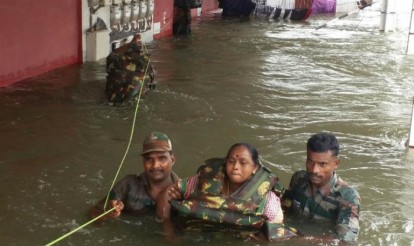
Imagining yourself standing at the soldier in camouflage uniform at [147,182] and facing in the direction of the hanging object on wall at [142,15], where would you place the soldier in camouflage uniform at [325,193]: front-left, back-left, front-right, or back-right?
back-right

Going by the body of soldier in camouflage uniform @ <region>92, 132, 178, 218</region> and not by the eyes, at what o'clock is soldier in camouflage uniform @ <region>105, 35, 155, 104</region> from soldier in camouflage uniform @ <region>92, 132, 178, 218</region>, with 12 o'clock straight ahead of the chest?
soldier in camouflage uniform @ <region>105, 35, 155, 104</region> is roughly at 6 o'clock from soldier in camouflage uniform @ <region>92, 132, 178, 218</region>.

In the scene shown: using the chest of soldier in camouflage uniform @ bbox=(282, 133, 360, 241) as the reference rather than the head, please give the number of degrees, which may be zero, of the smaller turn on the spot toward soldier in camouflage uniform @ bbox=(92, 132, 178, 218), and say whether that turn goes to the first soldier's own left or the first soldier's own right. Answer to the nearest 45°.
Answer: approximately 45° to the first soldier's own right

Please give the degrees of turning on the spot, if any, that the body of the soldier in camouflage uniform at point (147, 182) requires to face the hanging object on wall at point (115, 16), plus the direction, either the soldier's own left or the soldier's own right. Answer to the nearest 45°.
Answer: approximately 180°

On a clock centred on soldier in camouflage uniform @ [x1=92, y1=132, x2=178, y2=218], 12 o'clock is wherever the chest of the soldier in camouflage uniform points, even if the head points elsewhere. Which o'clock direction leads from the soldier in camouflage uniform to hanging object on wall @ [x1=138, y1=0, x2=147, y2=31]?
The hanging object on wall is roughly at 6 o'clock from the soldier in camouflage uniform.

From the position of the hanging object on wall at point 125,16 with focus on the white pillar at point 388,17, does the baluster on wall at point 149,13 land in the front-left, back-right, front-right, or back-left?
front-left

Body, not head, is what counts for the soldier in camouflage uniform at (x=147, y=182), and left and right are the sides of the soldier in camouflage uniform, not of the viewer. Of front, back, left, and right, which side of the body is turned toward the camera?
front

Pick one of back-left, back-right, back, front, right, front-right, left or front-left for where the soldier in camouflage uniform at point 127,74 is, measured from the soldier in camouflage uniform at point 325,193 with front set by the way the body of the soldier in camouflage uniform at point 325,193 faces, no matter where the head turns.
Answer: right

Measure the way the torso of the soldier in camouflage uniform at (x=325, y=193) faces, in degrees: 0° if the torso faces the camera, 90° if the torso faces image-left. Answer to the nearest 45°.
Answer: approximately 45°

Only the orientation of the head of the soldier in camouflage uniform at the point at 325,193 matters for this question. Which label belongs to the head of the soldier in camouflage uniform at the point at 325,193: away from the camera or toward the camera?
toward the camera

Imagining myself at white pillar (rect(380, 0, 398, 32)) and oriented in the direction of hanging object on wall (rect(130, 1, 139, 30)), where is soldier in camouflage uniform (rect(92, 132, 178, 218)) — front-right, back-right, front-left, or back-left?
front-left

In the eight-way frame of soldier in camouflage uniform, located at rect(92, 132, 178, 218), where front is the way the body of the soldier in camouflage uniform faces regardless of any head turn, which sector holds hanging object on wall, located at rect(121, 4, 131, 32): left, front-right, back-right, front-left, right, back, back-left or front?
back

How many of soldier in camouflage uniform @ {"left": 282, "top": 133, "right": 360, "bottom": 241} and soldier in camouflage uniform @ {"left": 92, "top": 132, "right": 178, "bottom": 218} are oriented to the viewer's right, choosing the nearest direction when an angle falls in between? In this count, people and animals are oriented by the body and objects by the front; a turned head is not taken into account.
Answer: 0
